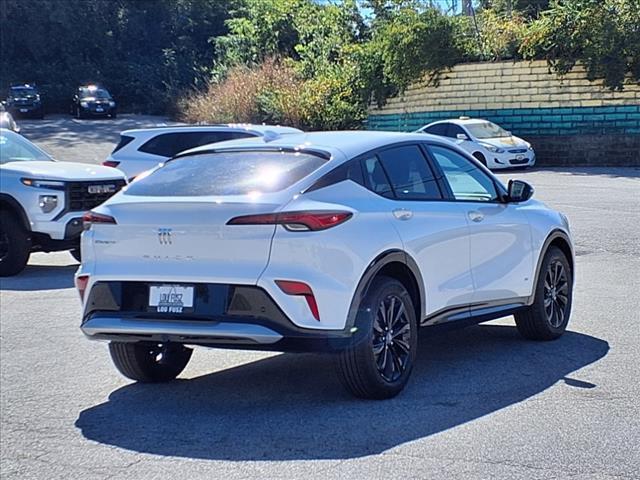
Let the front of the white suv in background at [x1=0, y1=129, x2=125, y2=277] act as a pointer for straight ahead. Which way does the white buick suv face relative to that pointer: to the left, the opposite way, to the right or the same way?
to the left

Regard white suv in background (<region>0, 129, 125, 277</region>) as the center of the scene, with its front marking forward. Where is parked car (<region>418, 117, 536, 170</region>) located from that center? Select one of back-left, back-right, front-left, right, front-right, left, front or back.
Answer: left

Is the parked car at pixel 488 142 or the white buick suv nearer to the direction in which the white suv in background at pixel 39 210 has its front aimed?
the white buick suv

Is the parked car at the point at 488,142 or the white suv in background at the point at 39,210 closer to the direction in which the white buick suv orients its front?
the parked car

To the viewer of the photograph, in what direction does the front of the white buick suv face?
facing away from the viewer and to the right of the viewer

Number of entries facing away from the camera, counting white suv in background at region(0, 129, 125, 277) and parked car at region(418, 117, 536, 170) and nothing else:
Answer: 0

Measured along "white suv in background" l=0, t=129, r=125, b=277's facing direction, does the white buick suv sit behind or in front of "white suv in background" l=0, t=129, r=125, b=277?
in front

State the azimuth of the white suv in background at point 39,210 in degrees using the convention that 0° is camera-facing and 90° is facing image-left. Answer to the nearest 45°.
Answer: approximately 315°

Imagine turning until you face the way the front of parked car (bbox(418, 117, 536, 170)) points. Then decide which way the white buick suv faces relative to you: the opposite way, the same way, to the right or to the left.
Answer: to the left

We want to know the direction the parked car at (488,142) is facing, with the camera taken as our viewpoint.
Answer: facing the viewer and to the right of the viewer

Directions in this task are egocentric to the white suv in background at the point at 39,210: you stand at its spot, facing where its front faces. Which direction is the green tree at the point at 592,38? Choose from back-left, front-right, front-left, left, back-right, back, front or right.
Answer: left

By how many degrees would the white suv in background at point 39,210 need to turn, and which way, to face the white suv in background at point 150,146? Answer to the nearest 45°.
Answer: approximately 90° to its left

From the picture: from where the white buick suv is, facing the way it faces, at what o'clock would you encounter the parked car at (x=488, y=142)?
The parked car is roughly at 11 o'clock from the white buick suv.

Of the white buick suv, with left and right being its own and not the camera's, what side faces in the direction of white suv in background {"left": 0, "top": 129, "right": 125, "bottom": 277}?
left

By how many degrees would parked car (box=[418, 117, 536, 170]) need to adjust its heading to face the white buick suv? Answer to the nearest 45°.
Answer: approximately 45° to its right

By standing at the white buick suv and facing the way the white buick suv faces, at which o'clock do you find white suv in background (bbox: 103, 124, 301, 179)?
The white suv in background is roughly at 10 o'clock from the white buick suv.

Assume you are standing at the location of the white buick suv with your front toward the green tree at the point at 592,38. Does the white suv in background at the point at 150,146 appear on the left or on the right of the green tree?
left
